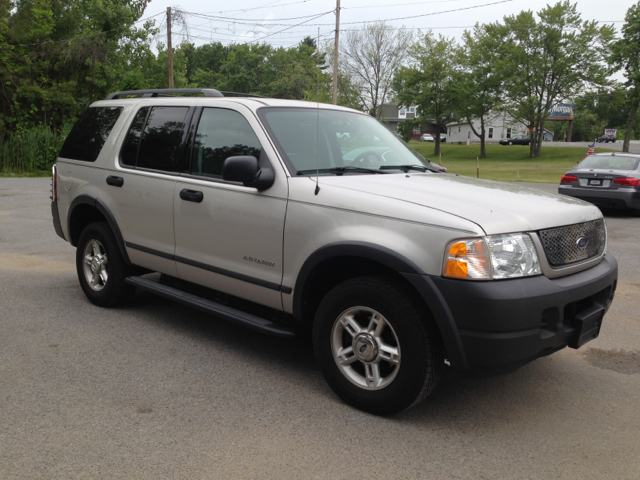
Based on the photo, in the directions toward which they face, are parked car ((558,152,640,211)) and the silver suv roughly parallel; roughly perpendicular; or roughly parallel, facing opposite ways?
roughly perpendicular

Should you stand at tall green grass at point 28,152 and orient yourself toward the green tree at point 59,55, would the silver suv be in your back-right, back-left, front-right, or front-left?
back-right

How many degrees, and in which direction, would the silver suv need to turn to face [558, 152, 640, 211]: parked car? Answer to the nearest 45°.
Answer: approximately 90° to its left

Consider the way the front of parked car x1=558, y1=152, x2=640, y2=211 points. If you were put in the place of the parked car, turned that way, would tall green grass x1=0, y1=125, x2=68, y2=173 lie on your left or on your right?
on your left

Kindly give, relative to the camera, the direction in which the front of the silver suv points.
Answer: facing the viewer and to the right of the viewer

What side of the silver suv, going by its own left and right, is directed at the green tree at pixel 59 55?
back

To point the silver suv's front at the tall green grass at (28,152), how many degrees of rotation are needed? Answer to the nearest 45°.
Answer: approximately 180°

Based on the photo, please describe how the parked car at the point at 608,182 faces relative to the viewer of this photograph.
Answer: facing away from the viewer and to the right of the viewer

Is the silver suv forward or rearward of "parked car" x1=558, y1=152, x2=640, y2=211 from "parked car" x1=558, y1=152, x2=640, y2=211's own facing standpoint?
rearward

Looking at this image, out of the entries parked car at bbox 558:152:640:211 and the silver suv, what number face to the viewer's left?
0
